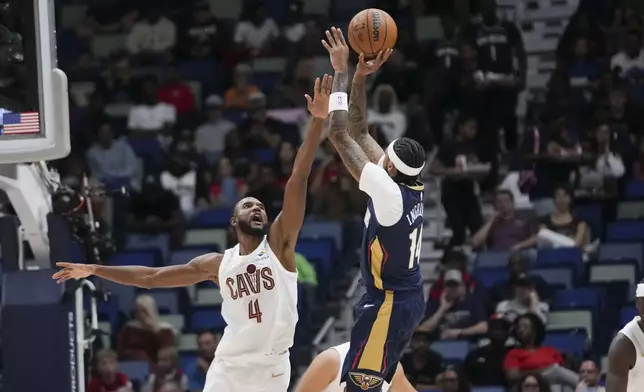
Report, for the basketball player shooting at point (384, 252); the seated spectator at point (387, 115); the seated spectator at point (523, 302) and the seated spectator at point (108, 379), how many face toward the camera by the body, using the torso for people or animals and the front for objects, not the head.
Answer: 3

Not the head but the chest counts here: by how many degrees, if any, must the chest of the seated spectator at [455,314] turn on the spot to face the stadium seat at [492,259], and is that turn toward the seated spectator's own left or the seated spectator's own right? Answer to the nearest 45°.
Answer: approximately 135° to the seated spectator's own left

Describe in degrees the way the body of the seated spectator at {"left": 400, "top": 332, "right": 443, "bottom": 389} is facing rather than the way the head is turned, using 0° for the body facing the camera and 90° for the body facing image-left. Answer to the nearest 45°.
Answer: approximately 0°

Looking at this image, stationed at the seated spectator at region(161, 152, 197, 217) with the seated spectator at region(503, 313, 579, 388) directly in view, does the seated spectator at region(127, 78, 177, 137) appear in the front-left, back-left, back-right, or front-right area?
back-left

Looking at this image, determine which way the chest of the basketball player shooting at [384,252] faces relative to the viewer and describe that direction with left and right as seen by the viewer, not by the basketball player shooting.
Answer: facing away from the viewer and to the left of the viewer

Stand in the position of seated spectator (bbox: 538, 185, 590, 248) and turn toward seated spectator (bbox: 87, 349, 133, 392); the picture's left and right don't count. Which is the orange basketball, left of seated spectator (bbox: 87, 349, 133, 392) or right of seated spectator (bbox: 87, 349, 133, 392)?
left

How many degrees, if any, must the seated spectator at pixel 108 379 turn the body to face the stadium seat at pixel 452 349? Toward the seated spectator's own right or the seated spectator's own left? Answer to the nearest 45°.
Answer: approximately 90° to the seated spectator's own left

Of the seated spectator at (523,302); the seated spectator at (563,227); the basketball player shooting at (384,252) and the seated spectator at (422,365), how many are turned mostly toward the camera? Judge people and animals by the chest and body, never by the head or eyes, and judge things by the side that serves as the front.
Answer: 3

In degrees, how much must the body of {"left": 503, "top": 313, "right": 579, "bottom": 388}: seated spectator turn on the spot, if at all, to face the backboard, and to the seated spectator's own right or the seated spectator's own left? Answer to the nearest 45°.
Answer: approximately 45° to the seated spectator's own right

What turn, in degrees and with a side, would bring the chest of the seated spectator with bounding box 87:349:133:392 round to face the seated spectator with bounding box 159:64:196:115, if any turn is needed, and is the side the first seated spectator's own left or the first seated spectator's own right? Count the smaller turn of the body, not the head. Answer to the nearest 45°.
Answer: approximately 180°
